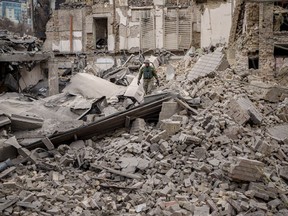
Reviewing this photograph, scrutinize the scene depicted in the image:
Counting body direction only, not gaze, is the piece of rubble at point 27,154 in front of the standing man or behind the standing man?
in front

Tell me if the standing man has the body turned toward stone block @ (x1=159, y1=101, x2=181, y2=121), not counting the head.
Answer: yes

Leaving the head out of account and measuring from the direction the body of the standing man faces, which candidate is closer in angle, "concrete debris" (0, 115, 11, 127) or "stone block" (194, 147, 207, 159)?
the stone block

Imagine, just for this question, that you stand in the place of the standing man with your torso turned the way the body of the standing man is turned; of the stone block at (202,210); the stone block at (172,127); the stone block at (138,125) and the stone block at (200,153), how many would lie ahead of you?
4

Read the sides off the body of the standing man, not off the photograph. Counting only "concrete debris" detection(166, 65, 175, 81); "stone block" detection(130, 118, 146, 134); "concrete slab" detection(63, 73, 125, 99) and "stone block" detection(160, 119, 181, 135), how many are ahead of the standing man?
2

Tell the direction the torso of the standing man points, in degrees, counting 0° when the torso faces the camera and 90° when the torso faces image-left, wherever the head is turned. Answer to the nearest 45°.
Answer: approximately 0°

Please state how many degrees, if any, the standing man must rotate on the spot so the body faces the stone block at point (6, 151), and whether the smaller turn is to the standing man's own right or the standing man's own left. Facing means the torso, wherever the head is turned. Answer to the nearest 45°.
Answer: approximately 45° to the standing man's own right

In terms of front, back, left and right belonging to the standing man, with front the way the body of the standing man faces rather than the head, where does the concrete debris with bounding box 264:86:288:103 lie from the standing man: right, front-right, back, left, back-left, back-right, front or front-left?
front-left

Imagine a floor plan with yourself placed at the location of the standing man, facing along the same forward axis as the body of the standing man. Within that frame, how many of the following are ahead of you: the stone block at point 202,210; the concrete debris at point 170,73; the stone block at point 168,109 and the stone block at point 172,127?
3

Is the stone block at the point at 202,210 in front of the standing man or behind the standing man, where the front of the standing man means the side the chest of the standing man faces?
in front

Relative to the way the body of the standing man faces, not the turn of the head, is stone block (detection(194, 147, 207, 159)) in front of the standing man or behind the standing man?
in front
